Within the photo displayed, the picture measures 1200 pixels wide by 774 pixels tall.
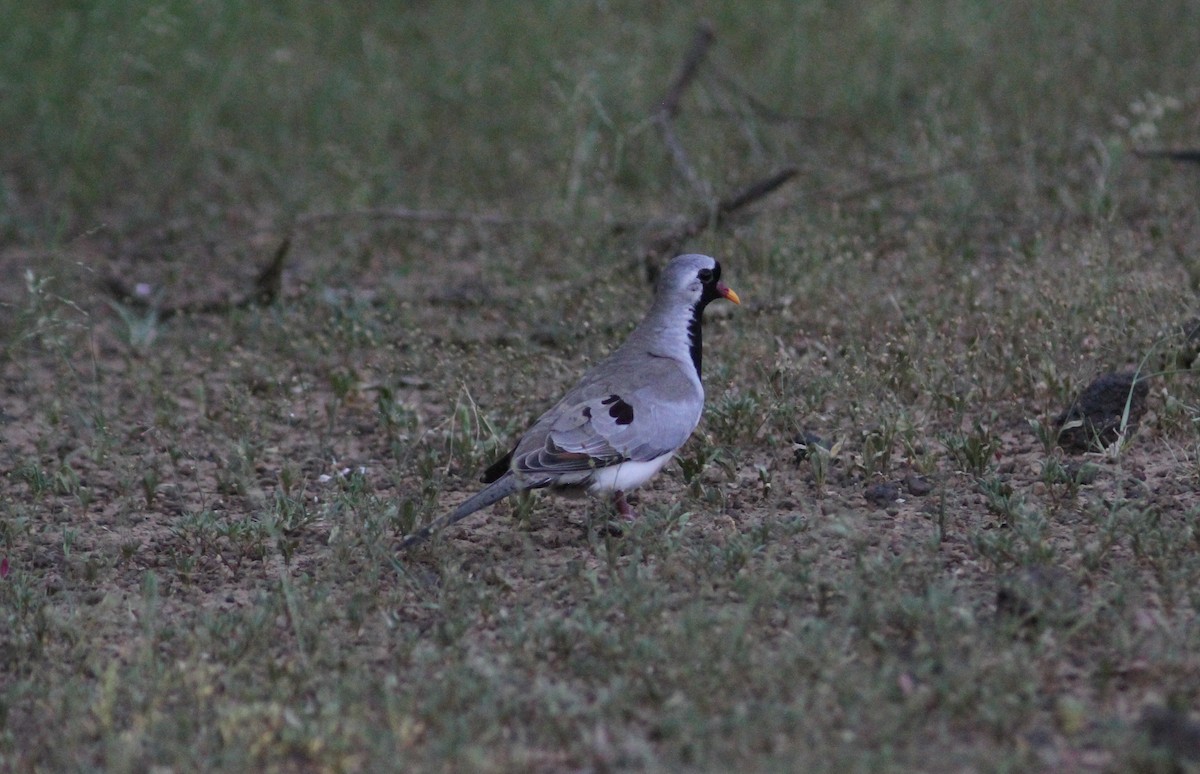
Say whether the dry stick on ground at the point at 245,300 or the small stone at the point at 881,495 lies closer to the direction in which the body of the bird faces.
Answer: the small stone

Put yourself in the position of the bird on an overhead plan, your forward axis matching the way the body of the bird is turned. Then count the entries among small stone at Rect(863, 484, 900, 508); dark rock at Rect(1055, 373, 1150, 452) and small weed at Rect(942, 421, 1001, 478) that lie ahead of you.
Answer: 3

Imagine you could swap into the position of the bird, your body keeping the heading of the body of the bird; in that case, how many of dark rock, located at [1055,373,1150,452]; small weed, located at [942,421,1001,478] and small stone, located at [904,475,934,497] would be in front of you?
3

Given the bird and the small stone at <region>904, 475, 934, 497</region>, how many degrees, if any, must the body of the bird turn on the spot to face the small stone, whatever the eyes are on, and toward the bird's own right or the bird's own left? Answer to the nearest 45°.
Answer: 0° — it already faces it

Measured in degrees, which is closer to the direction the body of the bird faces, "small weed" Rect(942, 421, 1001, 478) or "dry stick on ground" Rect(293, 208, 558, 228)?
the small weed

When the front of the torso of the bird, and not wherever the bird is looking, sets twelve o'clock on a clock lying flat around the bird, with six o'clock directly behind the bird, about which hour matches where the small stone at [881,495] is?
The small stone is roughly at 12 o'clock from the bird.

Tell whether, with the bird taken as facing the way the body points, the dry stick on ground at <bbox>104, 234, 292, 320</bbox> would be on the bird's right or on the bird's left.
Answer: on the bird's left

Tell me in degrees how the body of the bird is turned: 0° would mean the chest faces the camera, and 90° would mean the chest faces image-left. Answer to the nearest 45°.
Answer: approximately 270°

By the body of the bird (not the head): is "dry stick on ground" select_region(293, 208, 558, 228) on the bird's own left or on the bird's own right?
on the bird's own left

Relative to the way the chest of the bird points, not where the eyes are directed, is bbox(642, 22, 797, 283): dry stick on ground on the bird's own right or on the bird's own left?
on the bird's own left

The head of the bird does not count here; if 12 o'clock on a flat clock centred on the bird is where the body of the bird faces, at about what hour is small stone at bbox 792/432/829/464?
The small stone is roughly at 11 o'clock from the bird.

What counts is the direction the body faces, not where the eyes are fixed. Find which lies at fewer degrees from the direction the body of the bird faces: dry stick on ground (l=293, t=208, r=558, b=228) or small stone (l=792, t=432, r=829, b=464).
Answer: the small stone

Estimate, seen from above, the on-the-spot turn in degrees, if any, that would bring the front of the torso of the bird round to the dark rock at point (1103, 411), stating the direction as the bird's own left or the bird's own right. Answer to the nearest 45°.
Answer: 0° — it already faces it

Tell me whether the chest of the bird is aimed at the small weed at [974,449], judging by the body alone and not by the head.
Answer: yes
